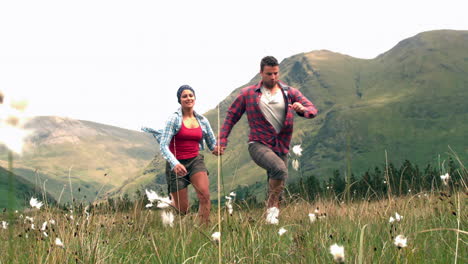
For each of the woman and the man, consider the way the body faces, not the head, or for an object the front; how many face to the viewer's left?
0

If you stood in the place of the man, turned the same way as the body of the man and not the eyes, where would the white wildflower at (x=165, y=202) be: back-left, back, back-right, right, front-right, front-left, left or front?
front-right

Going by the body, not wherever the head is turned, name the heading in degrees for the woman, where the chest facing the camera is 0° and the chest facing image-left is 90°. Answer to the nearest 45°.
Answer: approximately 315°

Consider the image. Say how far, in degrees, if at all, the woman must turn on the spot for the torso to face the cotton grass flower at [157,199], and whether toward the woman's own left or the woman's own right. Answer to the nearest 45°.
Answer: approximately 45° to the woman's own right

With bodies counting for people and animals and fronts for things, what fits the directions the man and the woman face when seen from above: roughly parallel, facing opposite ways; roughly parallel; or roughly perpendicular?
roughly parallel

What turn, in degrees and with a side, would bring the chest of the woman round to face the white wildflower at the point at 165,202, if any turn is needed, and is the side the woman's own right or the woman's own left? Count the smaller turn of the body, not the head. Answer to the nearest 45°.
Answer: approximately 45° to the woman's own right

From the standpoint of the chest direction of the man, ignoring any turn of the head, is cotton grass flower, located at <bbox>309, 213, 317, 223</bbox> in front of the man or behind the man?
in front

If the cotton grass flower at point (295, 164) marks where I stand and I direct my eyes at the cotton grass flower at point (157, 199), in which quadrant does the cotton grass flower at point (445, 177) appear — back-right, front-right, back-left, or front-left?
back-left

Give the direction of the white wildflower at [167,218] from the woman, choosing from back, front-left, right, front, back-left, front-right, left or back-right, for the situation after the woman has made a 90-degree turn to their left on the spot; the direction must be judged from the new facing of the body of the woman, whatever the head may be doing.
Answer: back-right

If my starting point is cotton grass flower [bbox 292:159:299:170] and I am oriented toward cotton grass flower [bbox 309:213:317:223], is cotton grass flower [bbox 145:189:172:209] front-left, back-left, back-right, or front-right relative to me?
front-right
